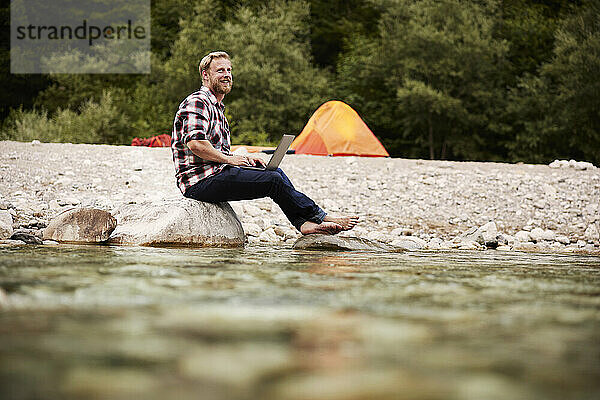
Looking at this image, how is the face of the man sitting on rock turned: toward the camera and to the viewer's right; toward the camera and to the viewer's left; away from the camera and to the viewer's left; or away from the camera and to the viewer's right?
toward the camera and to the viewer's right

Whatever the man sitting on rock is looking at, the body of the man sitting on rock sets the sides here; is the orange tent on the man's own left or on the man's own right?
on the man's own left

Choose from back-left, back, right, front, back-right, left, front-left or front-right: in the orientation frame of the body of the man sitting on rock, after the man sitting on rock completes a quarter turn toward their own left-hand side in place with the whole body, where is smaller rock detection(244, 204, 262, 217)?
front

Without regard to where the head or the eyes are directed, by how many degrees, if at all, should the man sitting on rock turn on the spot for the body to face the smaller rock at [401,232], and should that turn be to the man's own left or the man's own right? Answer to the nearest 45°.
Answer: approximately 45° to the man's own left

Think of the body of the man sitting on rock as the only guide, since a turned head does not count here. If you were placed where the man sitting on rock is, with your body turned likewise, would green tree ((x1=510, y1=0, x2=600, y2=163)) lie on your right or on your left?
on your left

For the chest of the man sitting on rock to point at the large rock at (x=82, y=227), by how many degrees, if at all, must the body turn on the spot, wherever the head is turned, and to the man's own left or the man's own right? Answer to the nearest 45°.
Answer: approximately 180°

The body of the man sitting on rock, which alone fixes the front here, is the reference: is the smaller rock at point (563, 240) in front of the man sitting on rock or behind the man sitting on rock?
in front

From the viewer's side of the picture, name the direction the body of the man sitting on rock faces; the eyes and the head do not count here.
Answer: to the viewer's right

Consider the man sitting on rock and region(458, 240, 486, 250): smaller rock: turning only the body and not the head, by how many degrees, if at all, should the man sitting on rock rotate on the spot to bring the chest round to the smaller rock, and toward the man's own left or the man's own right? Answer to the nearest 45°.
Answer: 0° — they already face it

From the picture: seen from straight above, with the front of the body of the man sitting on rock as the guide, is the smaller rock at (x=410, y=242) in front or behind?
in front

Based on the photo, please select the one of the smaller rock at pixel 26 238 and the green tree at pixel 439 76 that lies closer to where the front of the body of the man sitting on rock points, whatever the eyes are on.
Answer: the green tree
